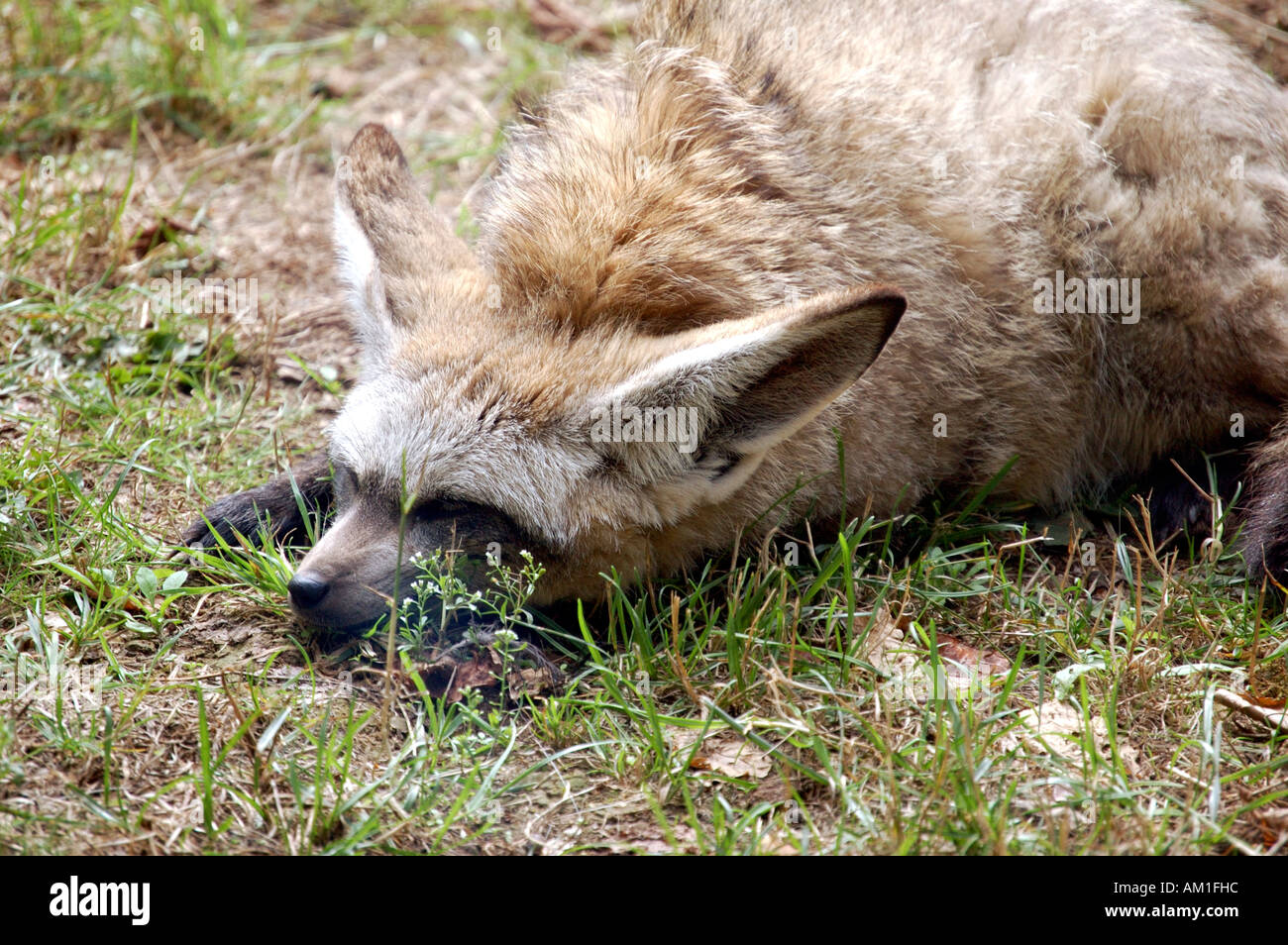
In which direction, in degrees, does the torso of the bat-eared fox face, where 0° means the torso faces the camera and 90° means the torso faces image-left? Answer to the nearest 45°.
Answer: approximately 45°
